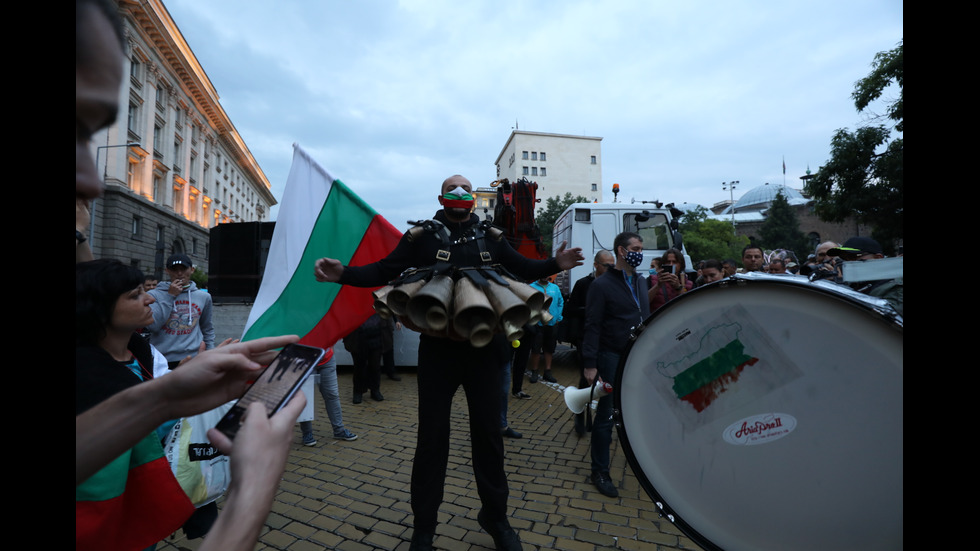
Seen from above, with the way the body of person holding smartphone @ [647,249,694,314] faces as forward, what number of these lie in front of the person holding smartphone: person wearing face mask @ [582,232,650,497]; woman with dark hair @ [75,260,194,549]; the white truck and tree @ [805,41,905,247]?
2

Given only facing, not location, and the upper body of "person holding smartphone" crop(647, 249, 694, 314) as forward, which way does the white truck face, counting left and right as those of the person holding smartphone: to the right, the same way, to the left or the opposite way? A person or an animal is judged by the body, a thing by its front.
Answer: to the left

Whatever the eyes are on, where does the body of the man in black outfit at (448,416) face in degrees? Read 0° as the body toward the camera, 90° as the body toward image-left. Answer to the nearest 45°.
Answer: approximately 0°

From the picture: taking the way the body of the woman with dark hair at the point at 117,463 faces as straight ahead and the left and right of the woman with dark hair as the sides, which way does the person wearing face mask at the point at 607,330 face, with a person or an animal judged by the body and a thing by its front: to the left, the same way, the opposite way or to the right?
to the right

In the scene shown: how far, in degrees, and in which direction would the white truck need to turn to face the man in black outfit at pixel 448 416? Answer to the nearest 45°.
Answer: approximately 90° to its right

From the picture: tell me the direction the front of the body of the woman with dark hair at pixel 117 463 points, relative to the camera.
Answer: to the viewer's right

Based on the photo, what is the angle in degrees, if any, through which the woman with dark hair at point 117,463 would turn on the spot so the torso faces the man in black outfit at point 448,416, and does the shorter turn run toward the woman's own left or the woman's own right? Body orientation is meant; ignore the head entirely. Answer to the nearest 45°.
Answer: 0° — they already face them

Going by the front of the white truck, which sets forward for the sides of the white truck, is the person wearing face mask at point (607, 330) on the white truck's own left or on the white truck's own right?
on the white truck's own right

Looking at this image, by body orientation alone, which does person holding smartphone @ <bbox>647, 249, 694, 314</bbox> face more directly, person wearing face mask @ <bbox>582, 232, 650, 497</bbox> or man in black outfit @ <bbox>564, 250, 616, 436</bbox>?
the person wearing face mask

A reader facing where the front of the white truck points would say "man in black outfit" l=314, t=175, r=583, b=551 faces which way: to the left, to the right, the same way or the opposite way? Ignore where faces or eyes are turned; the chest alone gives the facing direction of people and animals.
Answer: to the right

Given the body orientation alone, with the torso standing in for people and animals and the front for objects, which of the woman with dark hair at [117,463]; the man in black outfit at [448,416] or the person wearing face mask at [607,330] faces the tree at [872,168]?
the woman with dark hair
